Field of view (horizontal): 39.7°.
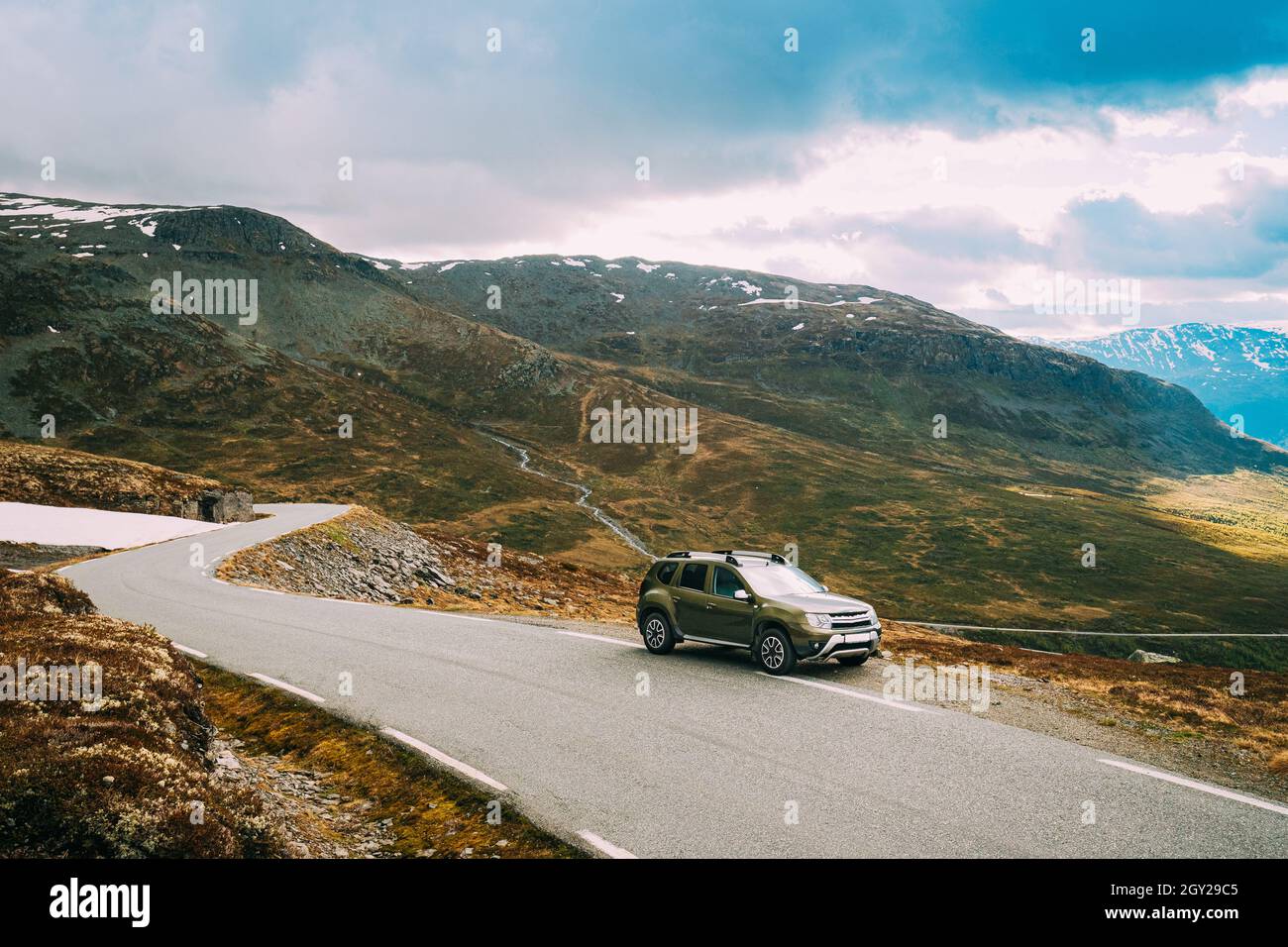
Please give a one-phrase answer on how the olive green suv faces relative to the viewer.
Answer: facing the viewer and to the right of the viewer
